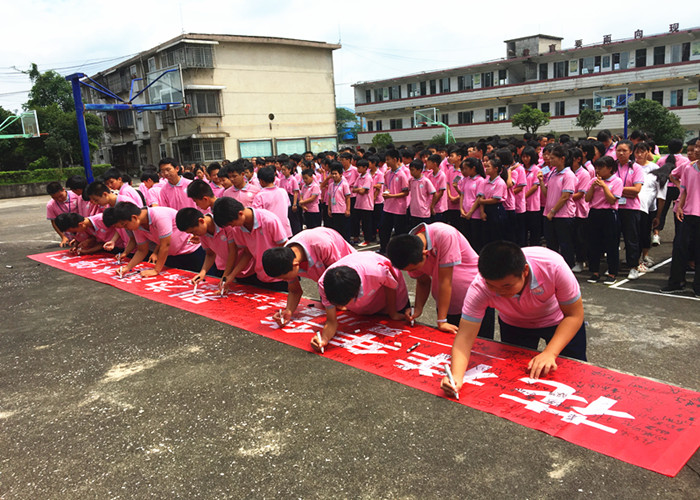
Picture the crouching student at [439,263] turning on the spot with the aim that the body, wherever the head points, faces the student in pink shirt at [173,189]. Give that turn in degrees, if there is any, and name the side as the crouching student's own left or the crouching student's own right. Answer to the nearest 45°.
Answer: approximately 90° to the crouching student's own right

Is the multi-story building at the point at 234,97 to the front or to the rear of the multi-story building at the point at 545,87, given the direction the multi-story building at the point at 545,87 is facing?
to the front

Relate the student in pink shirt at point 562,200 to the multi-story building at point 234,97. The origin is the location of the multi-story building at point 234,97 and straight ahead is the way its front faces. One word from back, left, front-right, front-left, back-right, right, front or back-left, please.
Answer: front-left

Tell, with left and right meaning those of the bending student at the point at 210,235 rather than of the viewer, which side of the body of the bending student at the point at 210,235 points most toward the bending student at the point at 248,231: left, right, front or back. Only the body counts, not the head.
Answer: left

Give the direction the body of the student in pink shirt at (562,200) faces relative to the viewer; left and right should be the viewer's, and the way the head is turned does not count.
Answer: facing the viewer and to the left of the viewer

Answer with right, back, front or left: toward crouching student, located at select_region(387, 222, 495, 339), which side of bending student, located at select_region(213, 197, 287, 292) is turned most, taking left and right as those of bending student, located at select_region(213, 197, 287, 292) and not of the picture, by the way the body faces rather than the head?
left

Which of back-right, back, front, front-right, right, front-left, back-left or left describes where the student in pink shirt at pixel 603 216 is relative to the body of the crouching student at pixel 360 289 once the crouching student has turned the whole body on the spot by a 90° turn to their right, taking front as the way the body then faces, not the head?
right

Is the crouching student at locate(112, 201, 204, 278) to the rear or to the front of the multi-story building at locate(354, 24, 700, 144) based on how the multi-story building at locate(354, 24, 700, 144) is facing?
to the front

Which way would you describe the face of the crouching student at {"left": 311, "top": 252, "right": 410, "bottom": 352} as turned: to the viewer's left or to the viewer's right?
to the viewer's left

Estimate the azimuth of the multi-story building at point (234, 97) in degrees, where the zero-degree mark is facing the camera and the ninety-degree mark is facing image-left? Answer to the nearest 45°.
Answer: approximately 45°

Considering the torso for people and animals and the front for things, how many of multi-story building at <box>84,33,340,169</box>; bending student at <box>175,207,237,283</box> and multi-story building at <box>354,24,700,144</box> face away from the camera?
0

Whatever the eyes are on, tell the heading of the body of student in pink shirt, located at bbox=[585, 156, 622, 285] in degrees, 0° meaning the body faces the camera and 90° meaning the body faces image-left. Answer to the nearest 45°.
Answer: approximately 45°

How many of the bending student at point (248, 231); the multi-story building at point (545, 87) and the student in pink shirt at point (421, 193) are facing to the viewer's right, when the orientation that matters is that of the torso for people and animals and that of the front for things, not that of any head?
0

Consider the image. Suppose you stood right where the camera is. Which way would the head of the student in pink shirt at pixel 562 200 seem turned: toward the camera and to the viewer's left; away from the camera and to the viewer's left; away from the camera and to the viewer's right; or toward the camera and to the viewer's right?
toward the camera and to the viewer's left

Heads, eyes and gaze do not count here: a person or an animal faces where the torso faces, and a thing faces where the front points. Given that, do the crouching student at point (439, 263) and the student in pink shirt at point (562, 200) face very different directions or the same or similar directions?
same or similar directions

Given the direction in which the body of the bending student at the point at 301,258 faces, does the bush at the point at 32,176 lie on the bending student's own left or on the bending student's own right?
on the bending student's own right
